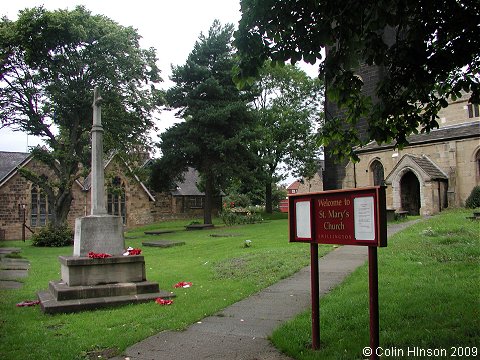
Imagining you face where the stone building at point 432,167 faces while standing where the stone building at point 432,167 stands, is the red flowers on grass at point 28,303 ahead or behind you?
ahead

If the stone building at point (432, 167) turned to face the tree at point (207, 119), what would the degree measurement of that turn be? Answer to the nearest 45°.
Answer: approximately 45° to its right

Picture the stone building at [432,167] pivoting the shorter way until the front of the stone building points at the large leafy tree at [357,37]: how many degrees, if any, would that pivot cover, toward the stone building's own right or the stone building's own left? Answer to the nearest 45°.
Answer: approximately 45° to the stone building's own left

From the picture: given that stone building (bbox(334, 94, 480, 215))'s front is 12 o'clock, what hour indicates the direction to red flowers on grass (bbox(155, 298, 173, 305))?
The red flowers on grass is roughly at 11 o'clock from the stone building.

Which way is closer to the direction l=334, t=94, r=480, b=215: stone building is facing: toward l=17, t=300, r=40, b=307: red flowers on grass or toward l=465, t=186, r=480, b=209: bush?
the red flowers on grass

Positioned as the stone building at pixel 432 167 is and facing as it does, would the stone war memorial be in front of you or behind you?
in front

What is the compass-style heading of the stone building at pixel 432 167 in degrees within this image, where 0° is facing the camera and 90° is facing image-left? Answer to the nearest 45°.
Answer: approximately 45°

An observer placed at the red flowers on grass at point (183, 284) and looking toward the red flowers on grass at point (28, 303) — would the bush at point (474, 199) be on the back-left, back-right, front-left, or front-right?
back-right
